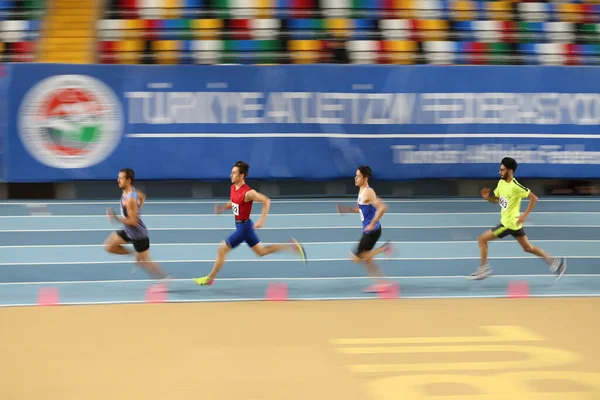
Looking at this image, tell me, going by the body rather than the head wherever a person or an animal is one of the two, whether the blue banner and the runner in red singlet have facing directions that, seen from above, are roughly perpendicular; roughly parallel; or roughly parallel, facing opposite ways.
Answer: roughly perpendicular

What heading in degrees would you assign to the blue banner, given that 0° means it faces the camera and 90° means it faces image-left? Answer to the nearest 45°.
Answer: approximately 0°

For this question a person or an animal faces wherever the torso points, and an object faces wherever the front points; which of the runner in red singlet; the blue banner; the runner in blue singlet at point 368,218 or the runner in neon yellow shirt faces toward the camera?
the blue banner
